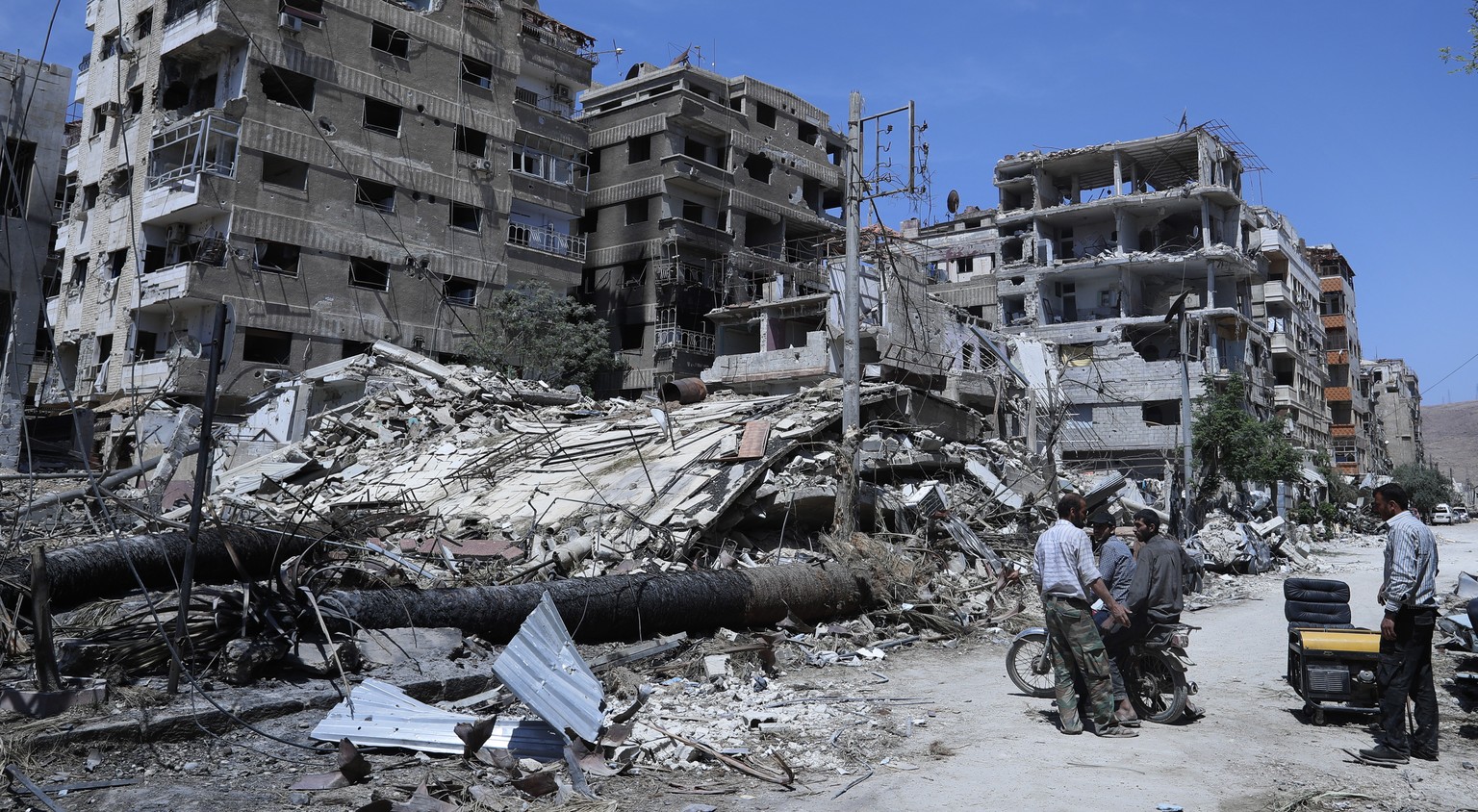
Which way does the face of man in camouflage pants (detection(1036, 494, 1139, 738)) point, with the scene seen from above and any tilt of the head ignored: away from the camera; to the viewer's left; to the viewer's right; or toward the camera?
to the viewer's right

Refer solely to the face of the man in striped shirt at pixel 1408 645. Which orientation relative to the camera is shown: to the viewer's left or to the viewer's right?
to the viewer's left

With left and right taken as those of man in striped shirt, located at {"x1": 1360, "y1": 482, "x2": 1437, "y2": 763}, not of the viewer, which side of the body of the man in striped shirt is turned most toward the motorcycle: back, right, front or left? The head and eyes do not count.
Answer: front

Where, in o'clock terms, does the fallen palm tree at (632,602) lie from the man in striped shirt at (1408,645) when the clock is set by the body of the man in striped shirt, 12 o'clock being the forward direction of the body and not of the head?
The fallen palm tree is roughly at 12 o'clock from the man in striped shirt.

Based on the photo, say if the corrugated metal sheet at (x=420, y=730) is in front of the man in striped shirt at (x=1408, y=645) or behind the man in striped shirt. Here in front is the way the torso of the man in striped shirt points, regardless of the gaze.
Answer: in front

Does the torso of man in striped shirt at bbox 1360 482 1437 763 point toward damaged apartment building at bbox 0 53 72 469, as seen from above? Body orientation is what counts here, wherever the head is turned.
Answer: yes

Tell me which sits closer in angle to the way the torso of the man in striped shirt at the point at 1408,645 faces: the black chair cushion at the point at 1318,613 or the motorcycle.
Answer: the motorcycle

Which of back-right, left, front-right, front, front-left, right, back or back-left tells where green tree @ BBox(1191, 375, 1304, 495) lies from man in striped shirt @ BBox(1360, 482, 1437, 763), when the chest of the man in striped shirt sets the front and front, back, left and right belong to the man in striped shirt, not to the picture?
right

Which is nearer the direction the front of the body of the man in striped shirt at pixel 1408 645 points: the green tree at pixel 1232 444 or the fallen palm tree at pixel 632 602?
the fallen palm tree

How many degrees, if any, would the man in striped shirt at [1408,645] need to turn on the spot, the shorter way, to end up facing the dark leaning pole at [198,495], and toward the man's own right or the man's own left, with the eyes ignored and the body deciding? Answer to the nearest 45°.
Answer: approximately 45° to the man's own left

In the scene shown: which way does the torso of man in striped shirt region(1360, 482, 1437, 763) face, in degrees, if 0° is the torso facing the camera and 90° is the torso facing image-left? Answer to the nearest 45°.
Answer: approximately 90°

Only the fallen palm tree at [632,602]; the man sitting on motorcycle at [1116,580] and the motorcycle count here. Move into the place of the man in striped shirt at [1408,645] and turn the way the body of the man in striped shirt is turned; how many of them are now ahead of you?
3

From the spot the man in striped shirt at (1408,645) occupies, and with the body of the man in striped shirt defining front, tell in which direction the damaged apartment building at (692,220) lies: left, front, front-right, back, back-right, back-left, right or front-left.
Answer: front-right
